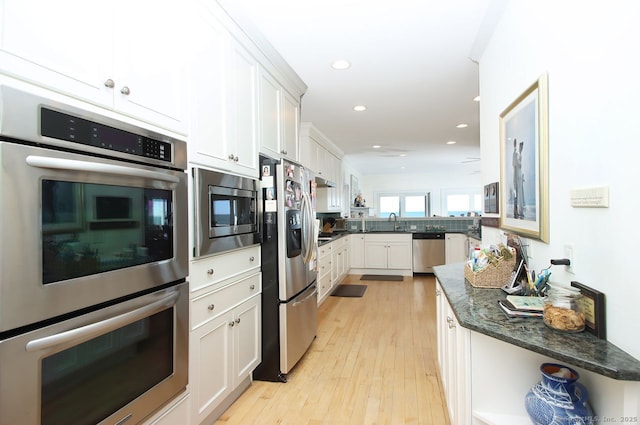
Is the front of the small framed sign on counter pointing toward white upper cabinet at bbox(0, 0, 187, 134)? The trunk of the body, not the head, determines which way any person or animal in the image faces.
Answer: yes

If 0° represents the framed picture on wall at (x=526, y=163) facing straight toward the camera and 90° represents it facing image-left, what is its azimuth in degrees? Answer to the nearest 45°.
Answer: approximately 45°

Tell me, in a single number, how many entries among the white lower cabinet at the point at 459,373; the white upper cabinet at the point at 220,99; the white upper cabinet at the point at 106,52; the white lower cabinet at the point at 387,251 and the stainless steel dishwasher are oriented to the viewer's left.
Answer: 1

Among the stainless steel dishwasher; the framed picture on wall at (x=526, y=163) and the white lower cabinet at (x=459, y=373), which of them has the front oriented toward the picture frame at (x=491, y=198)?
the stainless steel dishwasher

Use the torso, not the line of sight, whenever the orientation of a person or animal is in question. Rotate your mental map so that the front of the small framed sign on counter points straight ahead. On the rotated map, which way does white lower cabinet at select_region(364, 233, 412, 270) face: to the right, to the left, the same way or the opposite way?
to the left

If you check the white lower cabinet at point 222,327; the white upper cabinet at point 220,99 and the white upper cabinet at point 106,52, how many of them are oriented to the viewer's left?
0

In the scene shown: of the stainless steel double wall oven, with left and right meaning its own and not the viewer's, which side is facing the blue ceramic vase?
front

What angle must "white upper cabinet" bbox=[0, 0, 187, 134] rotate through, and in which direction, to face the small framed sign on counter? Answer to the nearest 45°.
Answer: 0° — it already faces it

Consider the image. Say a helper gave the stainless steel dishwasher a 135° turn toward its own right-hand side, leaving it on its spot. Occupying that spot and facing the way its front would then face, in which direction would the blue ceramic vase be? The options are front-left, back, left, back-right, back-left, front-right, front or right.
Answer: back-left

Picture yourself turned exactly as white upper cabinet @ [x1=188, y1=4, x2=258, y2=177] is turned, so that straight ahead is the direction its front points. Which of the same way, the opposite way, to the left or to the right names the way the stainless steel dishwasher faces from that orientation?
to the right

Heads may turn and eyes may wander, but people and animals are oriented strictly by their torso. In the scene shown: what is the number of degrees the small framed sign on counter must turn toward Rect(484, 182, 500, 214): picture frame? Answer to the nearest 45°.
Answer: approximately 90° to its right

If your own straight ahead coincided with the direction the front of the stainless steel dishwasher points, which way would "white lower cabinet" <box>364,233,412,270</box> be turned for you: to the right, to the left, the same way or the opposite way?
the same way

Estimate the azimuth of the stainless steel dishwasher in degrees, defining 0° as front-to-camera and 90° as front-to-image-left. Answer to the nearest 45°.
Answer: approximately 0°

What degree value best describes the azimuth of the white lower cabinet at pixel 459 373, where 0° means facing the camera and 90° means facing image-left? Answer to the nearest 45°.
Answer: approximately 90°

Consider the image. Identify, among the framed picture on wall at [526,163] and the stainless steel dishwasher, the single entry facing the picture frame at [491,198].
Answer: the stainless steel dishwasher

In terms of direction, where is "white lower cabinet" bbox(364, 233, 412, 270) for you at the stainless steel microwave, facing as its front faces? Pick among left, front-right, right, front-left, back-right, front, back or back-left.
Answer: left

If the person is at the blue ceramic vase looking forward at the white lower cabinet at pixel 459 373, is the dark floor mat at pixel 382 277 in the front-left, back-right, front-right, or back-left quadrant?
front-right
